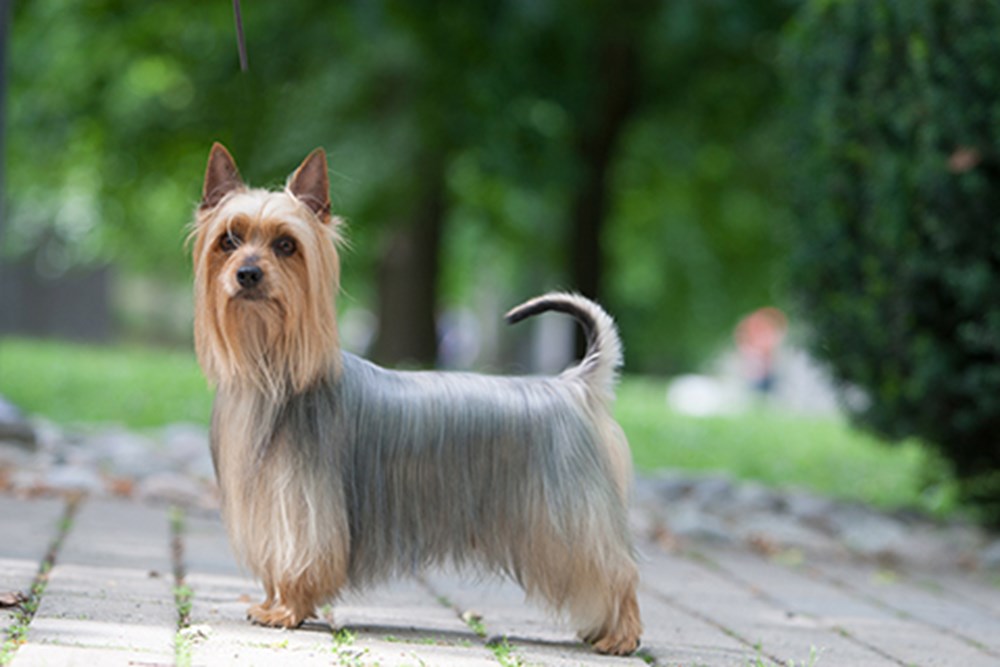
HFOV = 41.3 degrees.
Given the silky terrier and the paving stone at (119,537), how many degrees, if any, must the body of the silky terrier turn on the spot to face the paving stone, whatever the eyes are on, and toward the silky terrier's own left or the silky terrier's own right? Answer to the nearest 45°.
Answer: approximately 45° to the silky terrier's own right

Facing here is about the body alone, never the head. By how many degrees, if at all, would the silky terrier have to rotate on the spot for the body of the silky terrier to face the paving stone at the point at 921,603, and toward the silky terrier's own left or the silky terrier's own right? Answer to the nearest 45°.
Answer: approximately 135° to the silky terrier's own right

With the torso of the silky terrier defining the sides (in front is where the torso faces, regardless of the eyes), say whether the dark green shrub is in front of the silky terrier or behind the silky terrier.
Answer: behind

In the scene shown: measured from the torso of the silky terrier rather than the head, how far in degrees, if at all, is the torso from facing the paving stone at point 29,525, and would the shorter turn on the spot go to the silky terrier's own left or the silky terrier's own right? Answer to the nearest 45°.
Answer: approximately 45° to the silky terrier's own right

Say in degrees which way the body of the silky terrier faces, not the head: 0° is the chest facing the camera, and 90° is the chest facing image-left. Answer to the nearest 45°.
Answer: approximately 90°

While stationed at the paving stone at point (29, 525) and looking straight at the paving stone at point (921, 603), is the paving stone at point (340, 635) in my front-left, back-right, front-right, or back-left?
front-right

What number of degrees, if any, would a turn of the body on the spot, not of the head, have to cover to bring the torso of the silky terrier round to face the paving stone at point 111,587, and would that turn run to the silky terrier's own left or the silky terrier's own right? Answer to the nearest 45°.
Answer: approximately 45° to the silky terrier's own right

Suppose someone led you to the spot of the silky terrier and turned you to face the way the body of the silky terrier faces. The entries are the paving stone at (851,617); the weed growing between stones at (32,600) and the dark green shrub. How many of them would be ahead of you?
1
